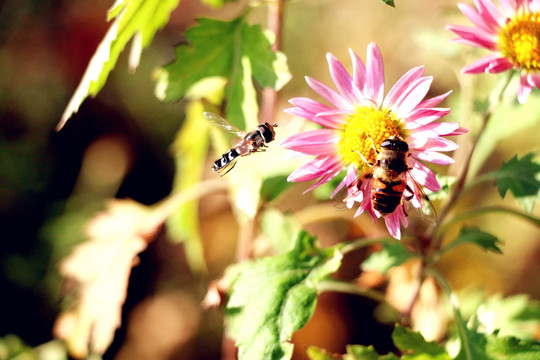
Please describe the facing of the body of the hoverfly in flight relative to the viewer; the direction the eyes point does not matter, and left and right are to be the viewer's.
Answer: facing to the right of the viewer

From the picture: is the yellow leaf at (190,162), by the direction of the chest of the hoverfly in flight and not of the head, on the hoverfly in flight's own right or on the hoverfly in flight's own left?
on the hoverfly in flight's own left
